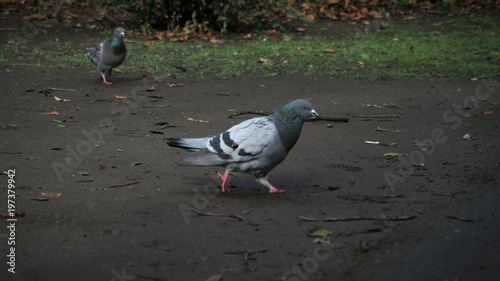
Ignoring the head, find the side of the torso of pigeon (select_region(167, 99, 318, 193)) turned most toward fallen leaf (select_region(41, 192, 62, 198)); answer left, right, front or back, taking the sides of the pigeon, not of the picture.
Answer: back

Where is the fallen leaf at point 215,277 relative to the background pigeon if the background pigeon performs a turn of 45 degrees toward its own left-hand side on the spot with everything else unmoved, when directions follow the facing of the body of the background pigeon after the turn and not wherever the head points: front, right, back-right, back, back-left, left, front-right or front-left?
right

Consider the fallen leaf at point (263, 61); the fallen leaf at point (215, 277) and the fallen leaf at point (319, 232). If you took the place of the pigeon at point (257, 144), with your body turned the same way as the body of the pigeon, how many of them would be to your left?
1

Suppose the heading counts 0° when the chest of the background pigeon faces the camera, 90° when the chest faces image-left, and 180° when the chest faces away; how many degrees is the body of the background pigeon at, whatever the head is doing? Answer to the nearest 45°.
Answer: approximately 315°

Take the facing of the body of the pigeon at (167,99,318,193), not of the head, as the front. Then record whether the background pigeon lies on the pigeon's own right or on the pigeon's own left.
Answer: on the pigeon's own left

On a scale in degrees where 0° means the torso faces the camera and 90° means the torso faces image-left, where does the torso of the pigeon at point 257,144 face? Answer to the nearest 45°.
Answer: approximately 270°

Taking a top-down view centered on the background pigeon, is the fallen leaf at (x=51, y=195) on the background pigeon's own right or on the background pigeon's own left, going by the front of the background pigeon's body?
on the background pigeon's own right

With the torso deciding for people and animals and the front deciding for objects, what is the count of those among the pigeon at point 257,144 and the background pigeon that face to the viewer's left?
0

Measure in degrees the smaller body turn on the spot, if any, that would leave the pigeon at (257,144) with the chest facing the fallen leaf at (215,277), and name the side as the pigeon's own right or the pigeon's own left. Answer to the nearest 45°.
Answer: approximately 90° to the pigeon's own right

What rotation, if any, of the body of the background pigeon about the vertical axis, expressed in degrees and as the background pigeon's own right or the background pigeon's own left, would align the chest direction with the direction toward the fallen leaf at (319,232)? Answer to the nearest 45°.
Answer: approximately 45° to the background pigeon's own right

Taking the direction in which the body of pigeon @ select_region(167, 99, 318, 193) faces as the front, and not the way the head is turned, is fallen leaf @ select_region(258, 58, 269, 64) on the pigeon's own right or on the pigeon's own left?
on the pigeon's own left
